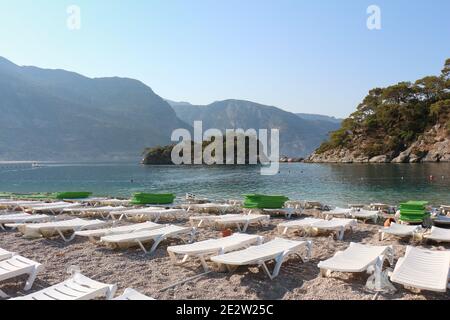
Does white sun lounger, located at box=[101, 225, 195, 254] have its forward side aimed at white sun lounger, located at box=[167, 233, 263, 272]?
no

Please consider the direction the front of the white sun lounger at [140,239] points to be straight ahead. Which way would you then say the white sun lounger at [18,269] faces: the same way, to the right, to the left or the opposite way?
the same way

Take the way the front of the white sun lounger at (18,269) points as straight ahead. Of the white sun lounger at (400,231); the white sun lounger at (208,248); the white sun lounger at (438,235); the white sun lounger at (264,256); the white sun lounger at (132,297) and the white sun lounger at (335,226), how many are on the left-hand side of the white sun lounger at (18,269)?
0

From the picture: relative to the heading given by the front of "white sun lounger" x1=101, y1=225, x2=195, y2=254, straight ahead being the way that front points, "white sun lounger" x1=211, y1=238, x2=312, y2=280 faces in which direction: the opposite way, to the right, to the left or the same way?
the same way

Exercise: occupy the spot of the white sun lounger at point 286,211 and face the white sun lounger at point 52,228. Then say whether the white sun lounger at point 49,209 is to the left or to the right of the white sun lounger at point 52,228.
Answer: right
